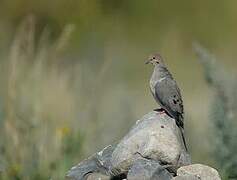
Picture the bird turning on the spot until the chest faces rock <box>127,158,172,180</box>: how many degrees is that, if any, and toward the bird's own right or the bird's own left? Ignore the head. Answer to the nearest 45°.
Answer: approximately 45° to the bird's own left

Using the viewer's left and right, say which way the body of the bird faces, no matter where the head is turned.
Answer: facing to the left of the viewer
